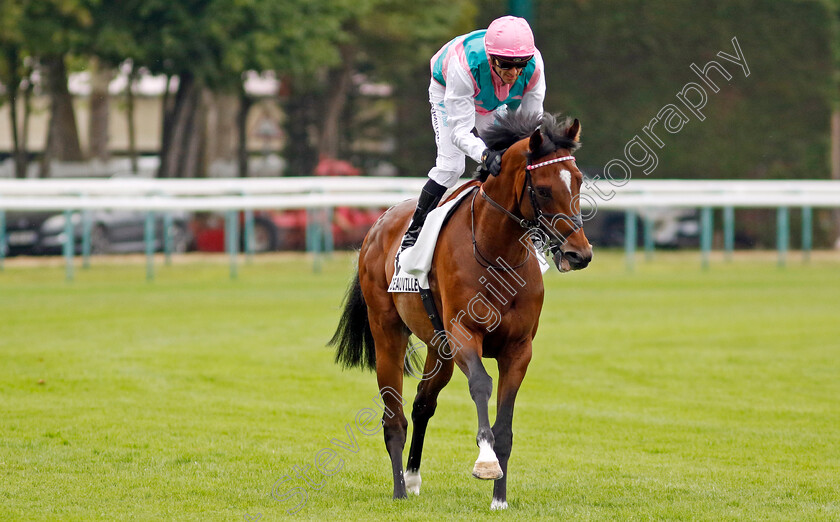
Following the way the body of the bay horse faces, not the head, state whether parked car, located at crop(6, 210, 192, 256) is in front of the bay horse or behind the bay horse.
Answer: behind

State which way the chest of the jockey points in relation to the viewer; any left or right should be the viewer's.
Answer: facing the viewer and to the right of the viewer

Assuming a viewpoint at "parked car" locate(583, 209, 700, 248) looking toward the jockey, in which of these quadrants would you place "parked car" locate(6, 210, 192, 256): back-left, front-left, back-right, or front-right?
front-right

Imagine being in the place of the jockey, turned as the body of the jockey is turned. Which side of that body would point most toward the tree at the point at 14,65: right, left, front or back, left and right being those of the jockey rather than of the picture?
back

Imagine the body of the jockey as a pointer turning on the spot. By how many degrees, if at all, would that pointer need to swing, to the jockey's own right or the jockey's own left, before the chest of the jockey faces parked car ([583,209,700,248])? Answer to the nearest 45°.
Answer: approximately 135° to the jockey's own left

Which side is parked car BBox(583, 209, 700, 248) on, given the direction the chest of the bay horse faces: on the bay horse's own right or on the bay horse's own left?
on the bay horse's own left

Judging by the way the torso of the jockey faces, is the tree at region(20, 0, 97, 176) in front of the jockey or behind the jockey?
behind

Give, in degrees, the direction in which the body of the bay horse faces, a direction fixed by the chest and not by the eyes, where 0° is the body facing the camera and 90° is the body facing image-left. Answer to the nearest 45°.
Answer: approximately 315°
